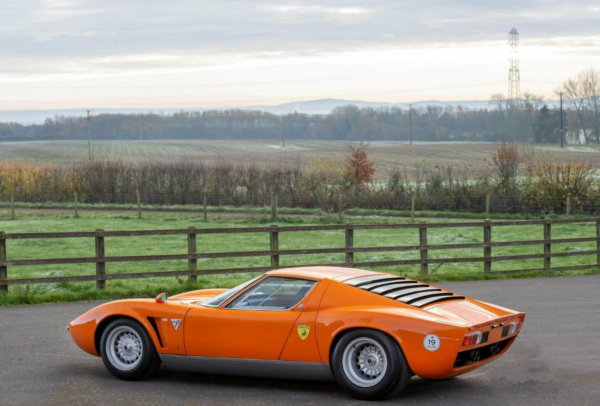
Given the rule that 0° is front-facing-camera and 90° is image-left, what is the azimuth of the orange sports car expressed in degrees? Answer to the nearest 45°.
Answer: approximately 135°
